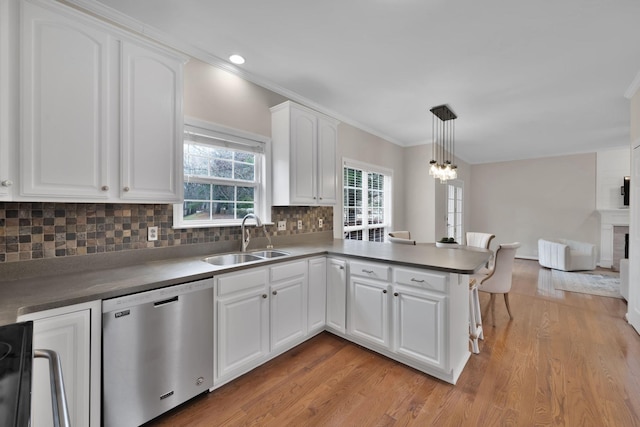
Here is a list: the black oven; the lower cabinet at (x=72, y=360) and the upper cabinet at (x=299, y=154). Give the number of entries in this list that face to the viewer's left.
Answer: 0

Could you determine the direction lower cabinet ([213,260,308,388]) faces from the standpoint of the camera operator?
facing the viewer and to the right of the viewer

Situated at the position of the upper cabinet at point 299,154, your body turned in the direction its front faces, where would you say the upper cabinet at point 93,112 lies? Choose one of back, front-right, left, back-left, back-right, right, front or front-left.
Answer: right

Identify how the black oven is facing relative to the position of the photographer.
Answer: facing to the right of the viewer

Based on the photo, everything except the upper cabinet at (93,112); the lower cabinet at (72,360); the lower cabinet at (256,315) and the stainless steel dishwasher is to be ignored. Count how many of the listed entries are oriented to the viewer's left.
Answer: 0

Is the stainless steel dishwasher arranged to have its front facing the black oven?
no

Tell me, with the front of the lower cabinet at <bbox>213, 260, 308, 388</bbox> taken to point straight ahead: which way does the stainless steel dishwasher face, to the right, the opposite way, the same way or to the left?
the same way

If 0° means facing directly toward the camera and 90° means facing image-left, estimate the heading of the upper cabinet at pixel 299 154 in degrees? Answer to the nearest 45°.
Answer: approximately 315°

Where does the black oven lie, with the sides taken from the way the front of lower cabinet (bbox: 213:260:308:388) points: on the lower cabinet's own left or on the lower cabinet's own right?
on the lower cabinet's own right

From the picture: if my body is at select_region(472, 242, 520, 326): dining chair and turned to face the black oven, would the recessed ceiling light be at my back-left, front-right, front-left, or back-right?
front-right
